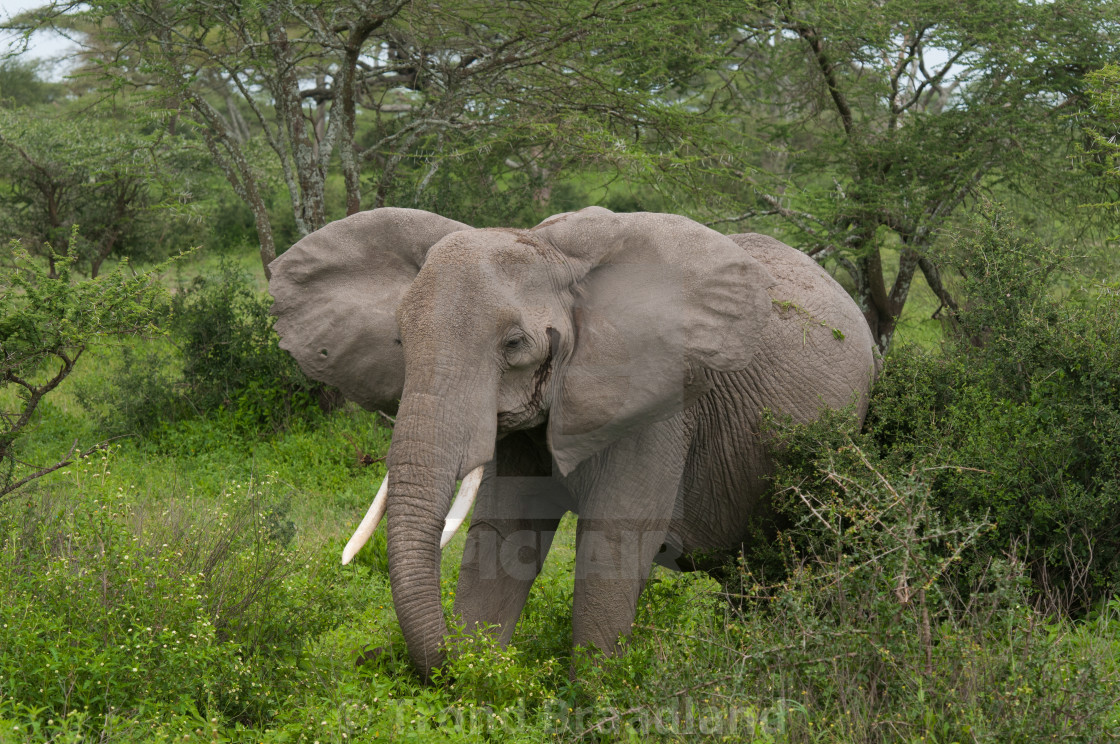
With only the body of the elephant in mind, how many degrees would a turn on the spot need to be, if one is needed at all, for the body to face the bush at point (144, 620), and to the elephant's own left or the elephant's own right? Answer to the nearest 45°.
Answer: approximately 45° to the elephant's own right

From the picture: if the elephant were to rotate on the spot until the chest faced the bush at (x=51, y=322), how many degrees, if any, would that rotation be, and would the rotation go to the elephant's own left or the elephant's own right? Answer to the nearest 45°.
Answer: approximately 90° to the elephant's own right

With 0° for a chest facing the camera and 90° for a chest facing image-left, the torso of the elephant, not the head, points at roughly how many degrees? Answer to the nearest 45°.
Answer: approximately 45°

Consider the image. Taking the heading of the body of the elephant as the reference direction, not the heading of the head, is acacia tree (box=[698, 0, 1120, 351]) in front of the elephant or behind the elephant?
behind

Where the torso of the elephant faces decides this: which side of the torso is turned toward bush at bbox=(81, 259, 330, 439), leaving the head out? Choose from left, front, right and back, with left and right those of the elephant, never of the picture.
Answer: right

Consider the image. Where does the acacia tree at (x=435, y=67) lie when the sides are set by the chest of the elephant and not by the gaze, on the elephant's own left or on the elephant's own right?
on the elephant's own right

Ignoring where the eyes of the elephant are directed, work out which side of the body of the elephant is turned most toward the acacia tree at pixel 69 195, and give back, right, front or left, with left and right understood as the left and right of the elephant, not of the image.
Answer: right

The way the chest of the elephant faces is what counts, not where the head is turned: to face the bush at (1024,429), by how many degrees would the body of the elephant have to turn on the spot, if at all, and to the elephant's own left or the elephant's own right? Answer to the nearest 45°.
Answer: approximately 135° to the elephant's own left
